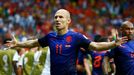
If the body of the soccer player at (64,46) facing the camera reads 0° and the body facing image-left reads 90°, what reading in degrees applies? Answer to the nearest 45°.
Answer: approximately 45°

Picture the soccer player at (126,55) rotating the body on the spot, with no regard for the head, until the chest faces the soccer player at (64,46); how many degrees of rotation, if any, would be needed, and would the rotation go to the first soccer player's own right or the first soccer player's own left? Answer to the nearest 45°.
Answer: approximately 90° to the first soccer player's own right

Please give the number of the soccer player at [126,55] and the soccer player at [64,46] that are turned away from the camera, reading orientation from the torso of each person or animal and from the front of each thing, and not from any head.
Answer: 0

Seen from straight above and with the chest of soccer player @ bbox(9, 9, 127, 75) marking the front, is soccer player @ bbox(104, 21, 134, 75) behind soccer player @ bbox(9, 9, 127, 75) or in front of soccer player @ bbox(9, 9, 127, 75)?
behind
